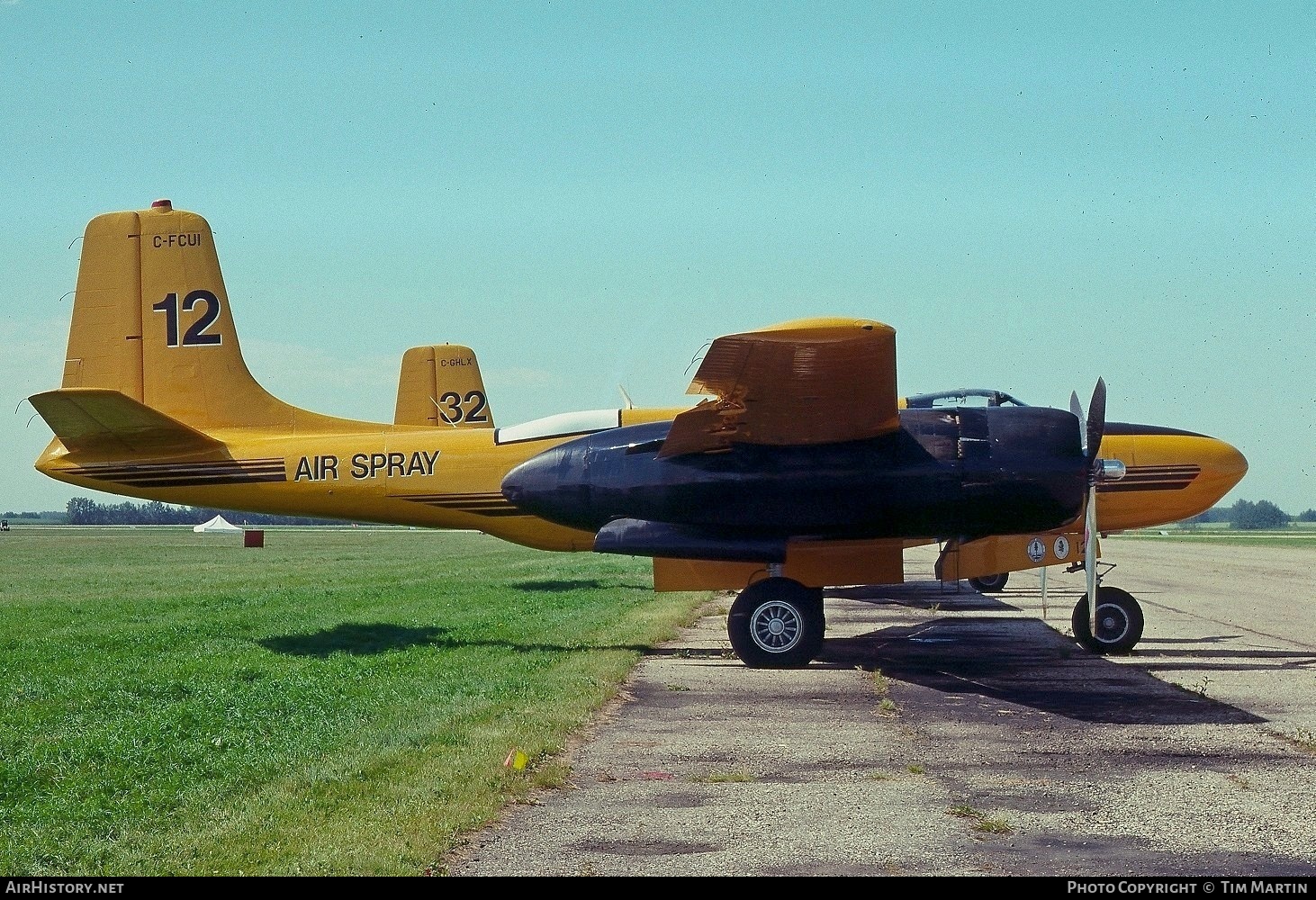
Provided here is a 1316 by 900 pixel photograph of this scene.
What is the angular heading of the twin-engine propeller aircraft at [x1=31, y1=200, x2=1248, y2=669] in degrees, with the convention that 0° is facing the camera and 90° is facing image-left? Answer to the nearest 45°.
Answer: approximately 270°
